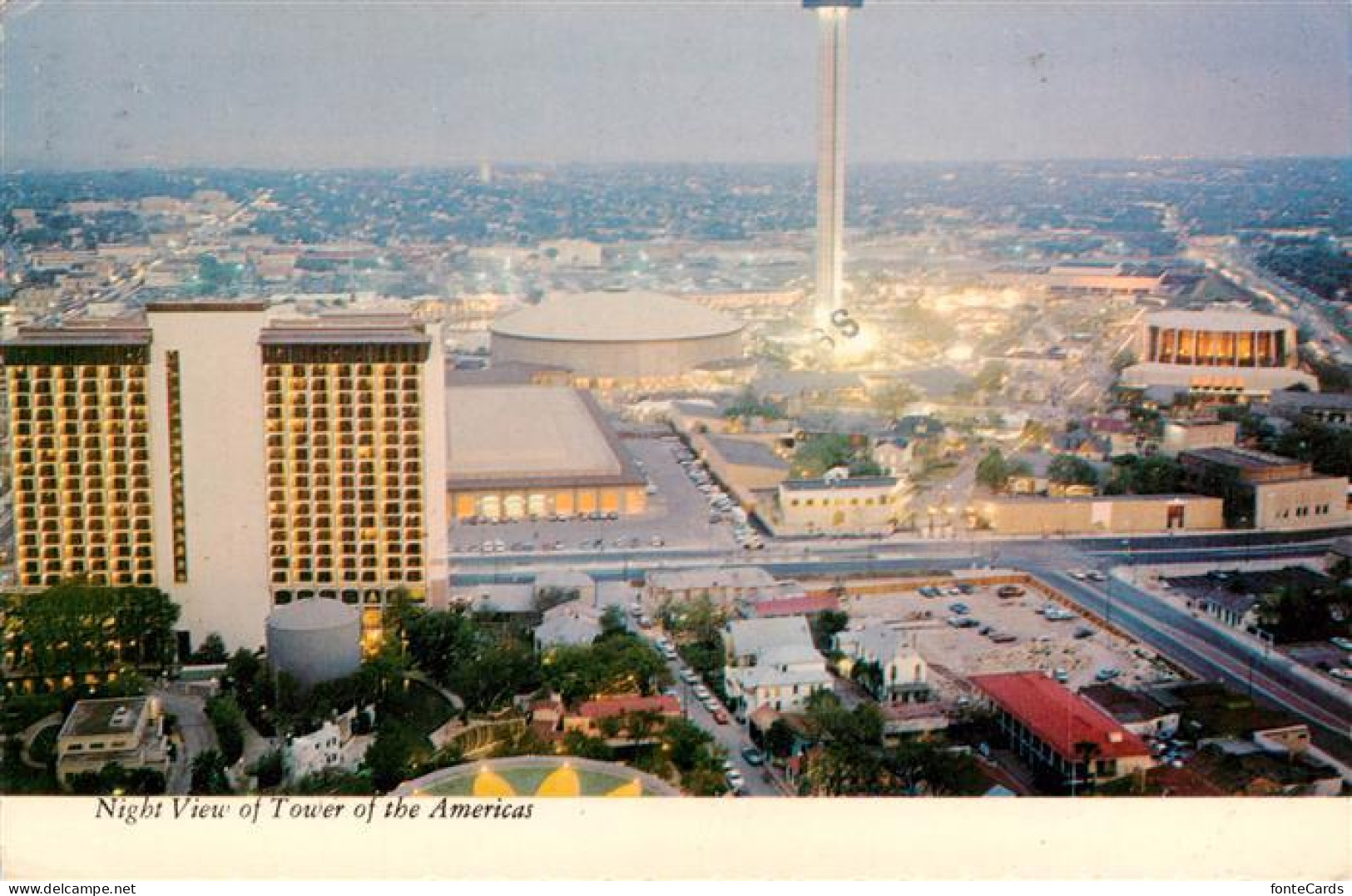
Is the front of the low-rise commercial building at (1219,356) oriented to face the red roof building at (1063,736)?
yes

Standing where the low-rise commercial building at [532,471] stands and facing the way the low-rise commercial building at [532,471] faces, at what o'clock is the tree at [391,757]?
The tree is roughly at 12 o'clock from the low-rise commercial building.

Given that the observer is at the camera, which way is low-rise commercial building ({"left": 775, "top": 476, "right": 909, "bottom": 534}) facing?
facing the viewer

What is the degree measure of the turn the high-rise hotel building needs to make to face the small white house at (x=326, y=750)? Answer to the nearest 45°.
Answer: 0° — it already faces it

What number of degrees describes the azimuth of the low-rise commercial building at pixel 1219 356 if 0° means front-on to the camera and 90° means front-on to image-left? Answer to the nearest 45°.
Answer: approximately 0°

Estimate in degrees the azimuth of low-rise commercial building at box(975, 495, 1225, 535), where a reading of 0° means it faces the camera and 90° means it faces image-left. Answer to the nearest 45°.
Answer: approximately 0°

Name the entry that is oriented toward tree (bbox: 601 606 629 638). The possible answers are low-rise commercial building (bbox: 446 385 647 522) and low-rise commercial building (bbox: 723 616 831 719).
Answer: low-rise commercial building (bbox: 446 385 647 522)

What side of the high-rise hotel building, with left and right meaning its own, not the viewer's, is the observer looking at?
front

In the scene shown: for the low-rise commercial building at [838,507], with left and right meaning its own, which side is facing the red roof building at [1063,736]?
front

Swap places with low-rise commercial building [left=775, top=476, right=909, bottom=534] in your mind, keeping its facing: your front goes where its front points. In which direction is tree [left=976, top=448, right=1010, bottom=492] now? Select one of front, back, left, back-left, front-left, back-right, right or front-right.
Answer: back-left

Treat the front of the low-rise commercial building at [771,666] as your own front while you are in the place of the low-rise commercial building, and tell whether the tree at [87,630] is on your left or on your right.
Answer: on your right

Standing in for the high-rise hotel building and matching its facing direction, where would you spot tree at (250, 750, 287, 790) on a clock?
The tree is roughly at 12 o'clock from the high-rise hotel building.

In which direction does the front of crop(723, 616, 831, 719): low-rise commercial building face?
toward the camera
